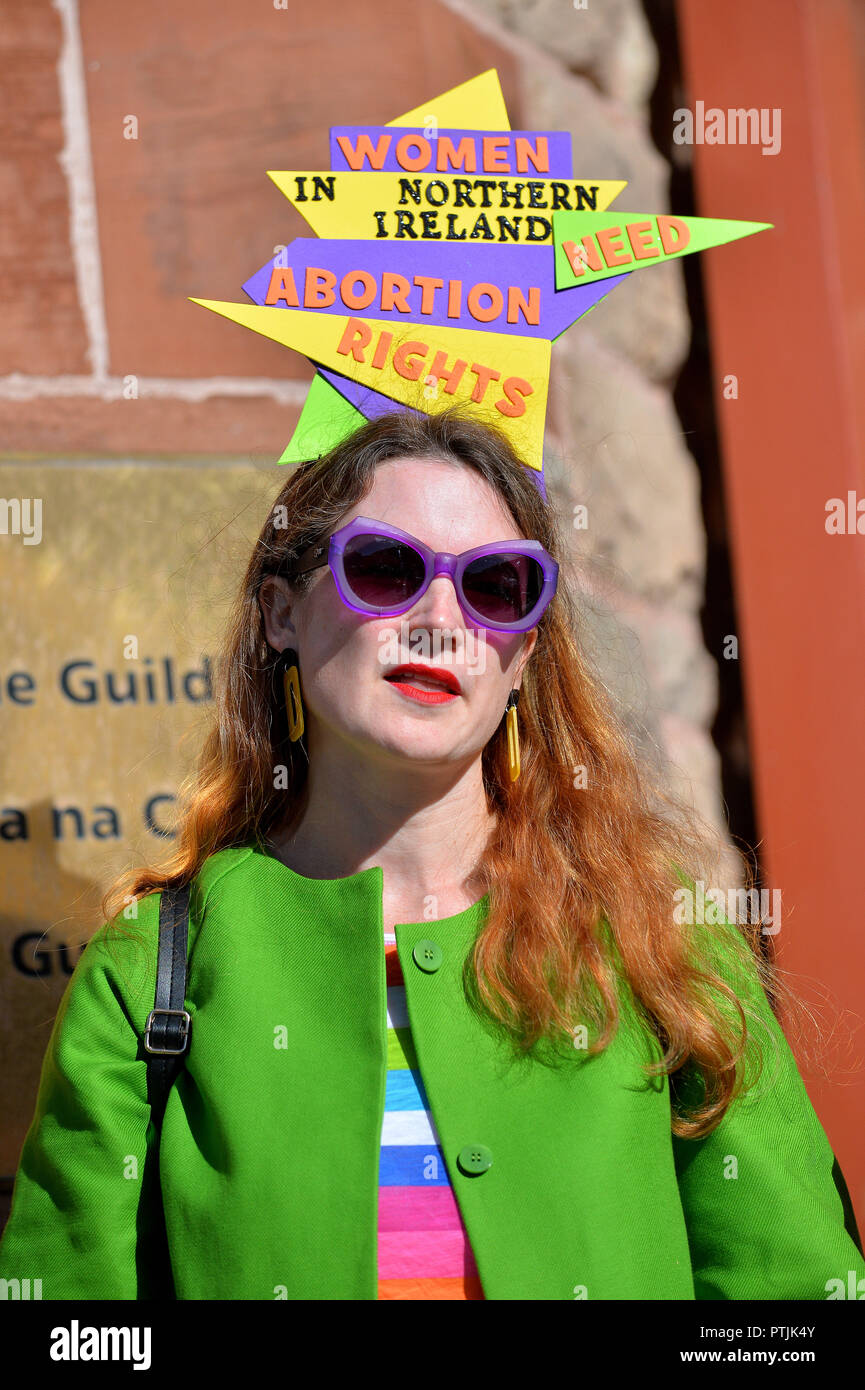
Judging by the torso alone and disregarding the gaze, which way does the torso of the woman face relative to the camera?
toward the camera
